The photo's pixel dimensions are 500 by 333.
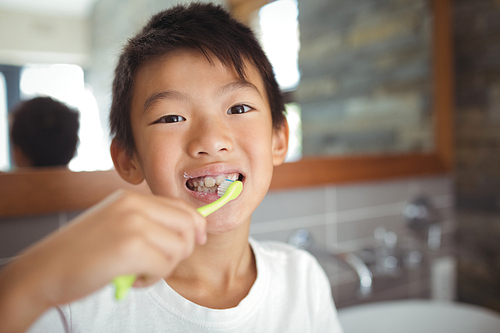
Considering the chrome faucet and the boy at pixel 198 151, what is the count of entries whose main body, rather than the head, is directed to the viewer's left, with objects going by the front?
0

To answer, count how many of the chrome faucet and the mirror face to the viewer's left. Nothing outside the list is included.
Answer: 0

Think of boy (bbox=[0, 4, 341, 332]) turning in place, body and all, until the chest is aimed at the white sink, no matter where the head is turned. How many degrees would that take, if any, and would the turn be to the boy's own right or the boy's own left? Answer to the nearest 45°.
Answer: approximately 135° to the boy's own left

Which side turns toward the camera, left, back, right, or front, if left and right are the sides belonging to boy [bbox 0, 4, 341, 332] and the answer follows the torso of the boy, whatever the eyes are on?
front

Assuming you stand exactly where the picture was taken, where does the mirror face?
facing the viewer and to the right of the viewer

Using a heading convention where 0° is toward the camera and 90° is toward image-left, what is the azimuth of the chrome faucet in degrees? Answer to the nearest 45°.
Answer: approximately 315°

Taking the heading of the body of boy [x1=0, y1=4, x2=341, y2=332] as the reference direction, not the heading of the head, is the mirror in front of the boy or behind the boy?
behind
